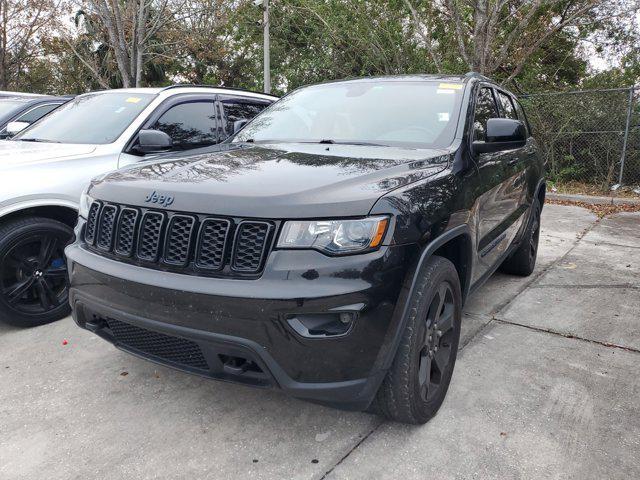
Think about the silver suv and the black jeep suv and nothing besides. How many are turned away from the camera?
0

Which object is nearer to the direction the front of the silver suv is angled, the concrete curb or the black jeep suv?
the black jeep suv

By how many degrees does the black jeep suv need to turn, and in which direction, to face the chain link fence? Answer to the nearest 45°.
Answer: approximately 180°

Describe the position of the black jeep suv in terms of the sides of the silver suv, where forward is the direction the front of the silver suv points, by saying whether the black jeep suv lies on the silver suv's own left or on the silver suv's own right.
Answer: on the silver suv's own left

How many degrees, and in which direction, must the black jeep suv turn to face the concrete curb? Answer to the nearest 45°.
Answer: approximately 180°

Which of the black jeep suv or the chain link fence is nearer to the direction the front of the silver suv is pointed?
the black jeep suv

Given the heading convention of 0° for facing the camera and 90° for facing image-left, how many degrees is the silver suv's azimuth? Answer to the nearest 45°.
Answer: approximately 45°

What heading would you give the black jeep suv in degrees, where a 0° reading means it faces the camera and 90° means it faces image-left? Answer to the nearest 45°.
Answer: approximately 45°
